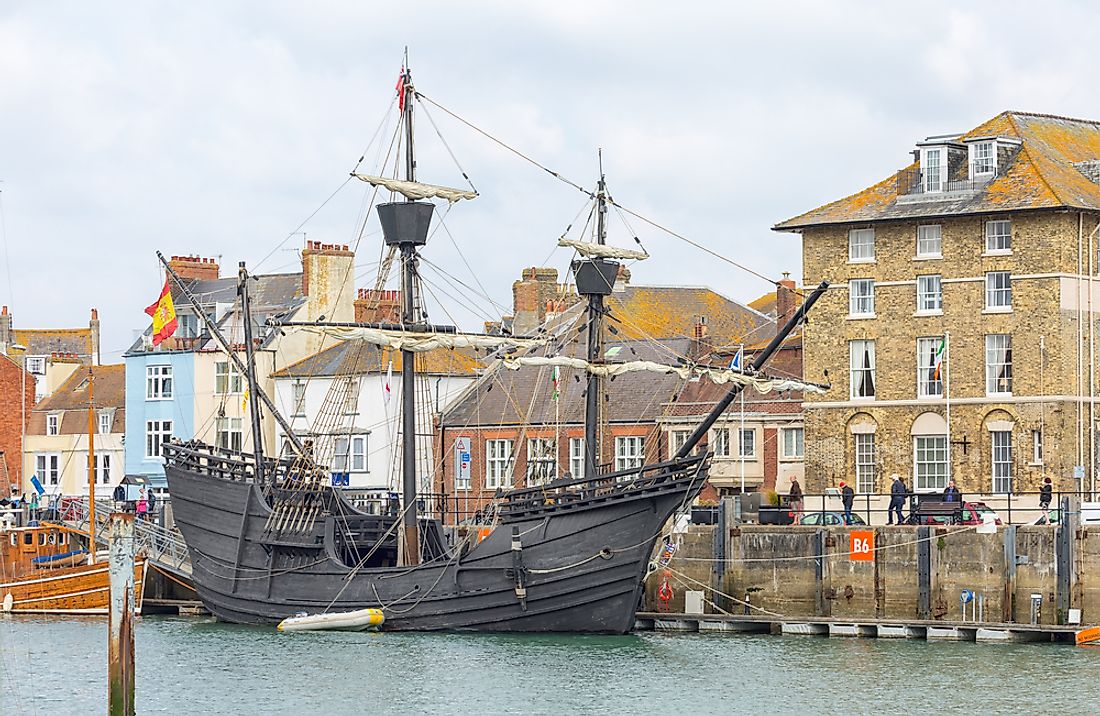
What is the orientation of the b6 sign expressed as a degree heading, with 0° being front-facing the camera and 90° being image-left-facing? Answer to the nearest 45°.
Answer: approximately 0°

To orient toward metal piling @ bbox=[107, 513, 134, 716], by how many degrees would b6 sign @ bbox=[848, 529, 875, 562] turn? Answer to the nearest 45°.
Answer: approximately 45° to its right

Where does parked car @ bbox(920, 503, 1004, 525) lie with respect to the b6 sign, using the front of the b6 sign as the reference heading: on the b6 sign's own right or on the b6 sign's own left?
on the b6 sign's own left
